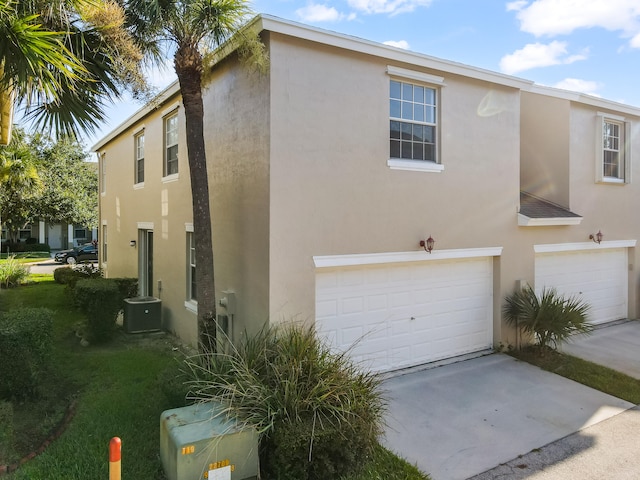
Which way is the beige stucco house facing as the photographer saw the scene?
facing the viewer and to the right of the viewer

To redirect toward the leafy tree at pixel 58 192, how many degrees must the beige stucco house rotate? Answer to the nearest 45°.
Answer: approximately 180°

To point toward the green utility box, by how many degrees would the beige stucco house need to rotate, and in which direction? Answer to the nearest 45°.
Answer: approximately 90° to its right

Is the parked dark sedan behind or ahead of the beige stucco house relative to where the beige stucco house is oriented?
behind

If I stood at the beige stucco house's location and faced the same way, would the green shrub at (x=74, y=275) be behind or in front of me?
behind

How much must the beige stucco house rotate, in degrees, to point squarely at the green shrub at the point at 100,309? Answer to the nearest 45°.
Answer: approximately 135° to its right

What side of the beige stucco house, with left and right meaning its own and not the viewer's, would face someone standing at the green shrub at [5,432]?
right
